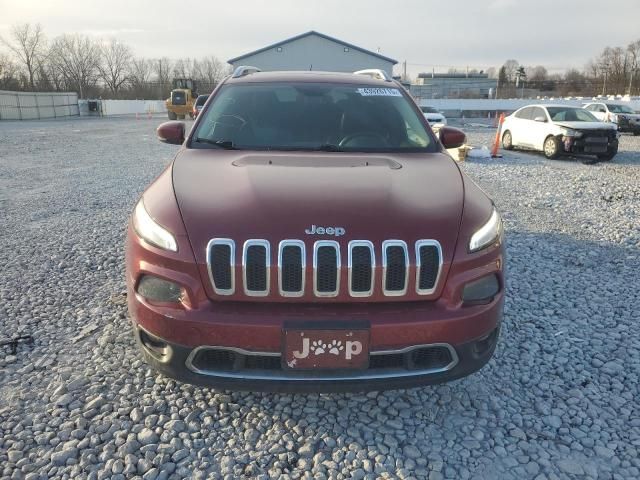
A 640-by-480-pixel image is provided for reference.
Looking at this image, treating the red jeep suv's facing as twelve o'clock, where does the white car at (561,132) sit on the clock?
The white car is roughly at 7 o'clock from the red jeep suv.

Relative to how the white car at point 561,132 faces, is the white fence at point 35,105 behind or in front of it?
behind

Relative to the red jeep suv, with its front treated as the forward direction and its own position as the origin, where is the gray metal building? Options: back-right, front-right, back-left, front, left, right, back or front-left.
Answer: back

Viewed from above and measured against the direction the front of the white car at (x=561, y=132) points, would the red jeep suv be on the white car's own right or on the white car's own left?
on the white car's own right

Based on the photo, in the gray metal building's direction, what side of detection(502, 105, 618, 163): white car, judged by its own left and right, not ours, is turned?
back

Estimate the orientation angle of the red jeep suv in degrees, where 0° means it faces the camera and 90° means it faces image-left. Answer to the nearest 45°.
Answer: approximately 0°

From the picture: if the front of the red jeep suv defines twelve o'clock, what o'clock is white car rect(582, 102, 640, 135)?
The white car is roughly at 7 o'clock from the red jeep suv.

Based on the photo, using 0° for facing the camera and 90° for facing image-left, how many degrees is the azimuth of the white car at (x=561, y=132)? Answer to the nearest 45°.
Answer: approximately 315°
